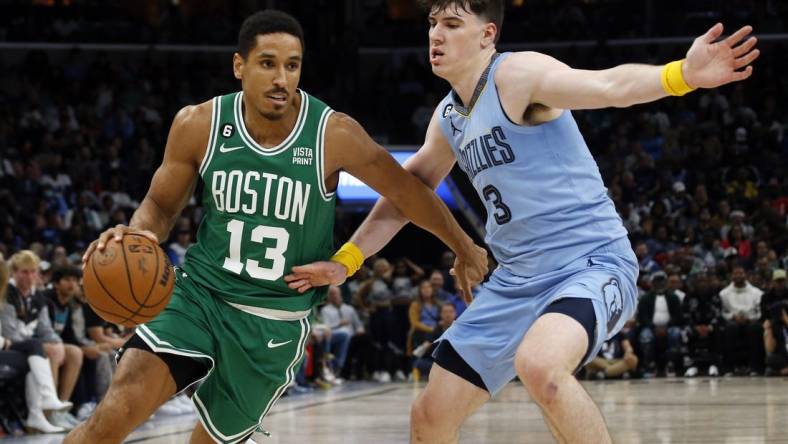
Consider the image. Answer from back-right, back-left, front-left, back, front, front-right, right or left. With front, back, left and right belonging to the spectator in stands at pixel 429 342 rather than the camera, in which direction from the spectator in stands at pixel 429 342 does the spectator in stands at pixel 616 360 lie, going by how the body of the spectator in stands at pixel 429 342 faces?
back-left

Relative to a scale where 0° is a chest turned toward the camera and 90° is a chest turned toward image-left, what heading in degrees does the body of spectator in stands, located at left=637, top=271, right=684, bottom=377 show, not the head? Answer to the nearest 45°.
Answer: approximately 0°

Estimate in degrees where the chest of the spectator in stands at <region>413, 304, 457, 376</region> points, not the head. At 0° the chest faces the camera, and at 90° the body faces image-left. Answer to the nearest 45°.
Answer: approximately 45°

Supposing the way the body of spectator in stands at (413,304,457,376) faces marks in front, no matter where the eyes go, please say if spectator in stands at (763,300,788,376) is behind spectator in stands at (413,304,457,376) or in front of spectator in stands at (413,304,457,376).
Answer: behind
